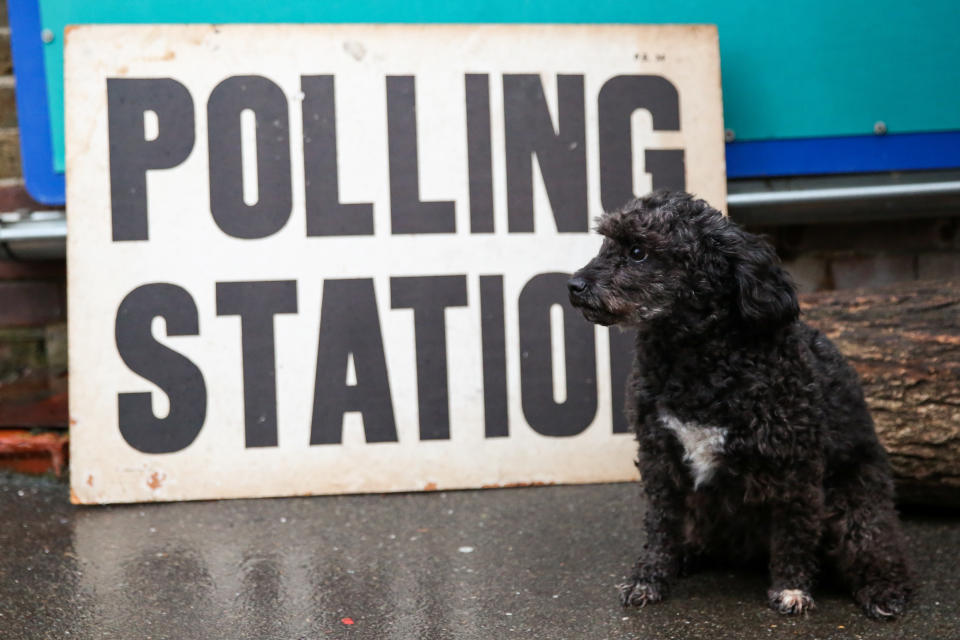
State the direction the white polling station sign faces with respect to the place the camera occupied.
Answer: facing the viewer

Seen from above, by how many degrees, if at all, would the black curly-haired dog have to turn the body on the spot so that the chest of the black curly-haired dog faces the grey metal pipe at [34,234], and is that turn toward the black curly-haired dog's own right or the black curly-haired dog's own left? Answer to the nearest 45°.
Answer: approximately 45° to the black curly-haired dog's own right

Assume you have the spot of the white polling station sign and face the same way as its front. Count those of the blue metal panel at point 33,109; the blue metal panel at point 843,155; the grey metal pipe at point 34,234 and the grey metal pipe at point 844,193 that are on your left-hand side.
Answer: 2

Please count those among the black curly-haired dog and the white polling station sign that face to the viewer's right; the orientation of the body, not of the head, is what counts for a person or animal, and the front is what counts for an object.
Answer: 0

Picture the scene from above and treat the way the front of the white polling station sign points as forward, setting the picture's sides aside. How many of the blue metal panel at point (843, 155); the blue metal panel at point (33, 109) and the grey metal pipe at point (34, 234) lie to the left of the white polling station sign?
1

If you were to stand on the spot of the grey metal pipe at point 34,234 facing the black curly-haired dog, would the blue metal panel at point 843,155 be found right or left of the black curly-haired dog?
left

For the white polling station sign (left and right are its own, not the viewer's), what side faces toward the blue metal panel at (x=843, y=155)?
left

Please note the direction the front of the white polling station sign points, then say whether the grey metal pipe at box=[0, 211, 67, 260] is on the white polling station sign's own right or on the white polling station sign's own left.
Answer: on the white polling station sign's own right

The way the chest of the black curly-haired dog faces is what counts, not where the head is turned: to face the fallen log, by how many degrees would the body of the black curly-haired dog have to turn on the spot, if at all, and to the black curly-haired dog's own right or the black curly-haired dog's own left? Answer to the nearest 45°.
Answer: approximately 180°

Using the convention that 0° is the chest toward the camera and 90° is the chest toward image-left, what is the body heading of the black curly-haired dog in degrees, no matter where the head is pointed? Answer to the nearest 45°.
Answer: approximately 45°

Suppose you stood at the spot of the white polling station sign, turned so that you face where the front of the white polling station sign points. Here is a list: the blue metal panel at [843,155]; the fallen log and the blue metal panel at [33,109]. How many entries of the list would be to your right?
1

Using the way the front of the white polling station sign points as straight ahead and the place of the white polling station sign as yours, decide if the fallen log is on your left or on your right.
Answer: on your left
